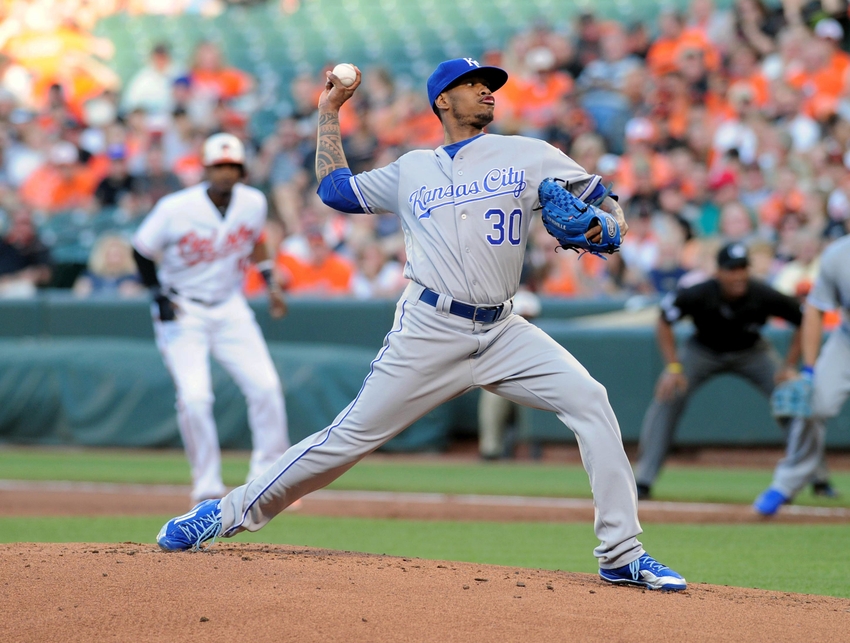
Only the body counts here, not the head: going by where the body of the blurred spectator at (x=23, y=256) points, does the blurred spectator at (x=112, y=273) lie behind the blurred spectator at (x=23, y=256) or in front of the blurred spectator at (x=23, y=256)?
in front

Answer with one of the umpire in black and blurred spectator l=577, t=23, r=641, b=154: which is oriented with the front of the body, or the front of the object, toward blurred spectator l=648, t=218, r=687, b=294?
blurred spectator l=577, t=23, r=641, b=154

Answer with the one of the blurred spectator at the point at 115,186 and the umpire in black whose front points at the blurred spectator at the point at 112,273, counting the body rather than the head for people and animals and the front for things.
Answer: the blurred spectator at the point at 115,186

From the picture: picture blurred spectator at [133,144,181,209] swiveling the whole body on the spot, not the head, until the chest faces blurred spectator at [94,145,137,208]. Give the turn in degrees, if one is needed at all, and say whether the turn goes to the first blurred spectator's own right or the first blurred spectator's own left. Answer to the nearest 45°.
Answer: approximately 90° to the first blurred spectator's own right

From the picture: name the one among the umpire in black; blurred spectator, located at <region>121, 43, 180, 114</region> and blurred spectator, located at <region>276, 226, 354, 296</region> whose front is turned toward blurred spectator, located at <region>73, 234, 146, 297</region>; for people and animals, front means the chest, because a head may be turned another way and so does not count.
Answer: blurred spectator, located at <region>121, 43, 180, 114</region>

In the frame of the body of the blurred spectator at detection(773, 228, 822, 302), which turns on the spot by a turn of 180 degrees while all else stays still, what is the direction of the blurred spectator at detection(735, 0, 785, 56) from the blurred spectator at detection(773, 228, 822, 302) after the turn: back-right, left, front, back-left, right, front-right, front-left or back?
front

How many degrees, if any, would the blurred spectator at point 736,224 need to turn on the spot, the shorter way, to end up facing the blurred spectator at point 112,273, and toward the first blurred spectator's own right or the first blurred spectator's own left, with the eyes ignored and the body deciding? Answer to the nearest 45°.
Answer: approximately 90° to the first blurred spectator's own right

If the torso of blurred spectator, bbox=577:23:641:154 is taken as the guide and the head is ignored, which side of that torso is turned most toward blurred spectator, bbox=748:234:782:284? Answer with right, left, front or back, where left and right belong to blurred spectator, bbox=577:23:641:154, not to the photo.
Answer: front

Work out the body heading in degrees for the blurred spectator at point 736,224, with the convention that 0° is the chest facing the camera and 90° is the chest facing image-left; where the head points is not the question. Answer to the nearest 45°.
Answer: approximately 0°
